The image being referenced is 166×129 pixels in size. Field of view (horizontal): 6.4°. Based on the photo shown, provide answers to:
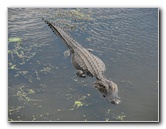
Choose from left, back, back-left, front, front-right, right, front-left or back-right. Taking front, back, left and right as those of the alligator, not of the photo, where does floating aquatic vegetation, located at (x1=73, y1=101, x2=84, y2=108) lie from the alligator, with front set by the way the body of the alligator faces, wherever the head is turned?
front-right

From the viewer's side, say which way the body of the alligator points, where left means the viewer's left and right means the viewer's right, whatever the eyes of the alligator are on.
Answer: facing the viewer and to the right of the viewer

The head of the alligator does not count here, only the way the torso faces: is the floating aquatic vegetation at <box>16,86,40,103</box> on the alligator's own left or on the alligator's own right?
on the alligator's own right

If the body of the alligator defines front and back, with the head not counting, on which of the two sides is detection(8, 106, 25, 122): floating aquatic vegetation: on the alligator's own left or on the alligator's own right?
on the alligator's own right
